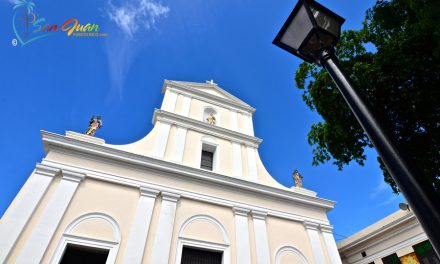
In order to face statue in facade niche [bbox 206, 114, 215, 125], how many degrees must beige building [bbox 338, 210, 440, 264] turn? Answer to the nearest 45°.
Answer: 0° — it already faces it

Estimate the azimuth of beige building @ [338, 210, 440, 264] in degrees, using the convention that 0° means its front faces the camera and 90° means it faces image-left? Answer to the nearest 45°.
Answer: approximately 45°

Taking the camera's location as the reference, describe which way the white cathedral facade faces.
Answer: facing the viewer and to the right of the viewer

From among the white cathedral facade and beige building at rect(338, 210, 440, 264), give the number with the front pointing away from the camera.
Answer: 0

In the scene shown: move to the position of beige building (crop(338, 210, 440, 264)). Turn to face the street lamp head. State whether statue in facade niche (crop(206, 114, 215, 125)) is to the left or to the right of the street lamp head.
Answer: right

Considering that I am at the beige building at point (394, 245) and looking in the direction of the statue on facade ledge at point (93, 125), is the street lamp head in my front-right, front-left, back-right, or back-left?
front-left
